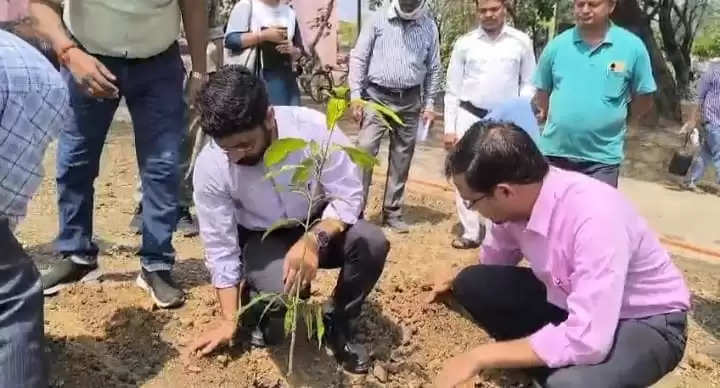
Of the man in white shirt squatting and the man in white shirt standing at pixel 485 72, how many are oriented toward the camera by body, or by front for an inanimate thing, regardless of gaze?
2

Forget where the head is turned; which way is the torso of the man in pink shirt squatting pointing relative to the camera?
to the viewer's left

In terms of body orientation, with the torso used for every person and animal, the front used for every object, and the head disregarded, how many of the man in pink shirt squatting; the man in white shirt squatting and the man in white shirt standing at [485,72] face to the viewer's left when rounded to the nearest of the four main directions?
1

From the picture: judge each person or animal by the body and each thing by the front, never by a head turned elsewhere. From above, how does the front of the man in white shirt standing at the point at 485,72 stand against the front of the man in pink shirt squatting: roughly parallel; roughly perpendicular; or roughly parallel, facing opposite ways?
roughly perpendicular

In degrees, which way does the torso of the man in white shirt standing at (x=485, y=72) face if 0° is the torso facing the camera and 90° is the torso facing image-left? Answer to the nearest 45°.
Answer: approximately 0°

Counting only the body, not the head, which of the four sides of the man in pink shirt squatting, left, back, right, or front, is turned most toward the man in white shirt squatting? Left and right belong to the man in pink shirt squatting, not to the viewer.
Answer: front

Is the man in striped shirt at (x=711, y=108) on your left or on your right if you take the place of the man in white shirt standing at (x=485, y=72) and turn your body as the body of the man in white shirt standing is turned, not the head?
on your left

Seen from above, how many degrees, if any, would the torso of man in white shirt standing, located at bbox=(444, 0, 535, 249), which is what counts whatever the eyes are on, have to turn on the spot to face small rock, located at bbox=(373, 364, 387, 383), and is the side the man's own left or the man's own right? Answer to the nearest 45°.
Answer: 0° — they already face it

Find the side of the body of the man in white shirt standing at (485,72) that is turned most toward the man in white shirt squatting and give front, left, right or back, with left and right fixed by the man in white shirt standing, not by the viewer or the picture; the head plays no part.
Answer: front

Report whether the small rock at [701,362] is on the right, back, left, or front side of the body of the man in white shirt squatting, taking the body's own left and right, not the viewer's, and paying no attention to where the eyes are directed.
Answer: left
